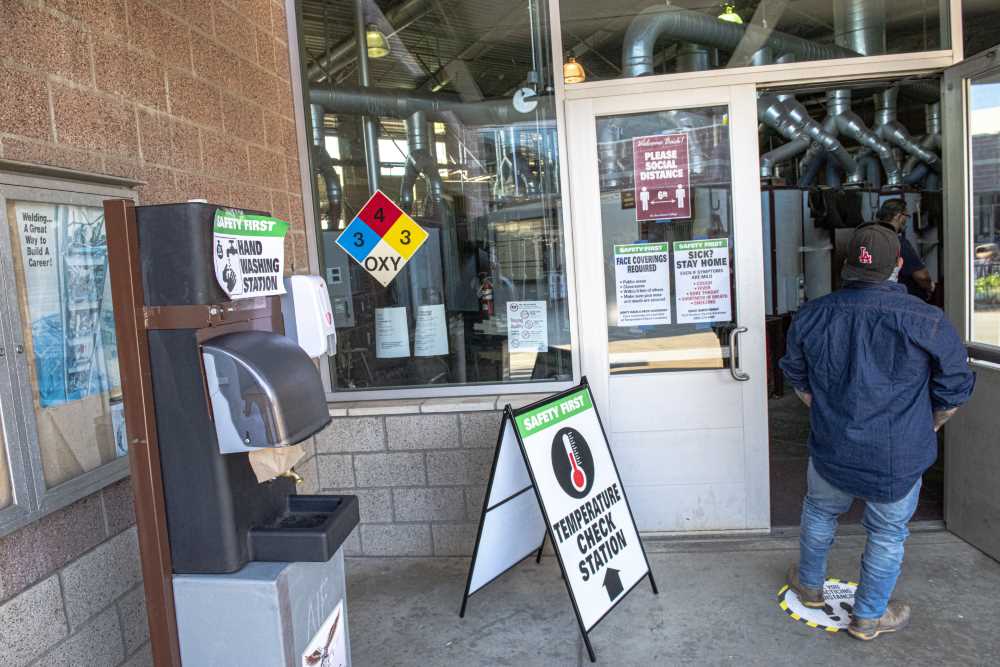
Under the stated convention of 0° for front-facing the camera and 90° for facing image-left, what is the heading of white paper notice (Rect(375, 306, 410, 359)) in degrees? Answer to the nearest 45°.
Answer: approximately 0°

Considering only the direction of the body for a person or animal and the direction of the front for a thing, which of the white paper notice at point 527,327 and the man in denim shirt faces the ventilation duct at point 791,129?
the man in denim shirt

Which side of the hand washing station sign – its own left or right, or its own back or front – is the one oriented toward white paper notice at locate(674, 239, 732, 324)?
left

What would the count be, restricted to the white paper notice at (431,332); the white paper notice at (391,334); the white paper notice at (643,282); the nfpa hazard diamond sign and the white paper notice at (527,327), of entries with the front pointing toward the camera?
5

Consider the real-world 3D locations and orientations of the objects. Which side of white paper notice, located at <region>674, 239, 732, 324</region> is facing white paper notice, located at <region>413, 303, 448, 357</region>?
right

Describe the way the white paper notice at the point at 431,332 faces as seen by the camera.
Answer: facing the viewer

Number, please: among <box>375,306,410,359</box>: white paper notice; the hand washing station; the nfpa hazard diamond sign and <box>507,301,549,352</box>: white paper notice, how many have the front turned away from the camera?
0

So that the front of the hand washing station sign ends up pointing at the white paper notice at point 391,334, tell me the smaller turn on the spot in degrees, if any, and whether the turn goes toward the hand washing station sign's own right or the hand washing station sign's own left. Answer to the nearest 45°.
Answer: approximately 135° to the hand washing station sign's own left

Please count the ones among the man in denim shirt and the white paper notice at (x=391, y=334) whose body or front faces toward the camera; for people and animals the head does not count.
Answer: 1

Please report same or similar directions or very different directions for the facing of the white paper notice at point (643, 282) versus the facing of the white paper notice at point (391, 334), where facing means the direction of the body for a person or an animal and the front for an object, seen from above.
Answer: same or similar directions

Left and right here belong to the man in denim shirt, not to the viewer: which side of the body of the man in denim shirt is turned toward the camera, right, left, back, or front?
back

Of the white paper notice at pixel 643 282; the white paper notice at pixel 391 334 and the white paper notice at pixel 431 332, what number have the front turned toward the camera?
3

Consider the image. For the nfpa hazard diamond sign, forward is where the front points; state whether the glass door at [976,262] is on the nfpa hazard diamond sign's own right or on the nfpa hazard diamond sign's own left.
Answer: on the nfpa hazard diamond sign's own left

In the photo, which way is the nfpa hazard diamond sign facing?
toward the camera

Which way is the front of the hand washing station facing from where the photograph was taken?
facing the viewer and to the right of the viewer

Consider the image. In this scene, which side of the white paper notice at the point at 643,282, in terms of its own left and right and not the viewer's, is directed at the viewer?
front
